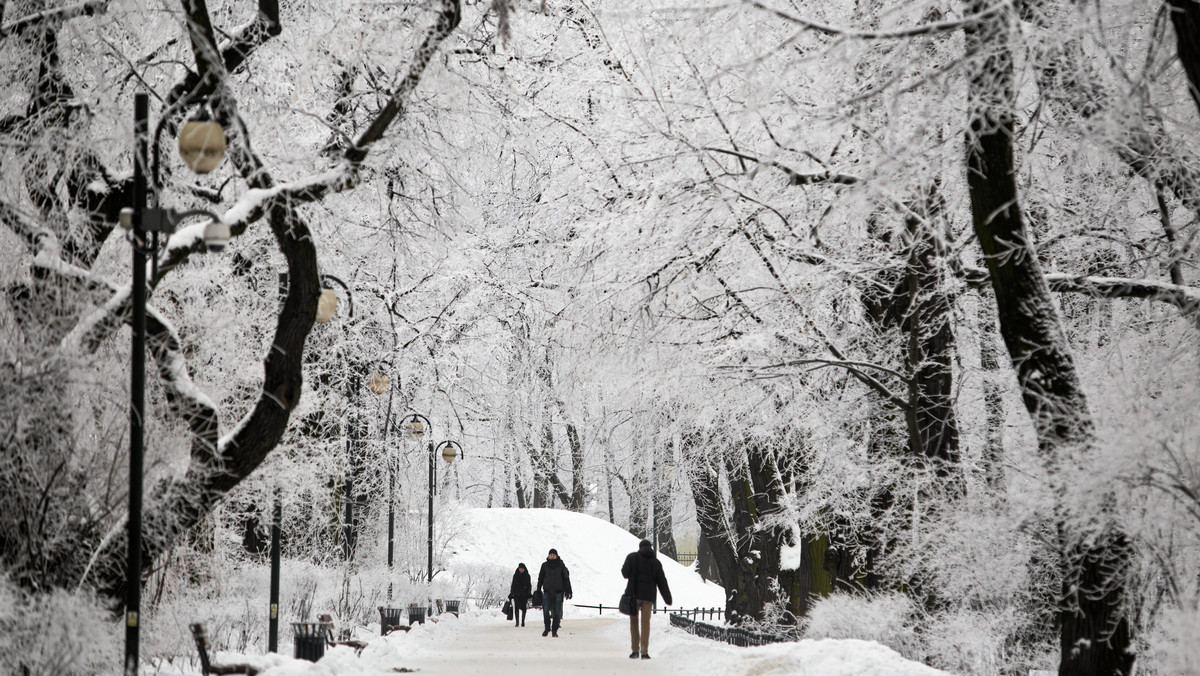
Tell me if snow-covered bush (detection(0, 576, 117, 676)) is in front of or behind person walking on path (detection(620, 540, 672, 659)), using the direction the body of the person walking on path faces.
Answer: behind

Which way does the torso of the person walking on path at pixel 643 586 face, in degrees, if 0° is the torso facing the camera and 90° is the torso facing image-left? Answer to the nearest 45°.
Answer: approximately 180°

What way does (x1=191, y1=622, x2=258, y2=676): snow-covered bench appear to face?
to the viewer's right

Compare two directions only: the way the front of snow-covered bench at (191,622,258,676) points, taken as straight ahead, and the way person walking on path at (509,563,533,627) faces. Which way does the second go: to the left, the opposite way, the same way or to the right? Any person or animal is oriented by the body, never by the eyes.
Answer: to the right

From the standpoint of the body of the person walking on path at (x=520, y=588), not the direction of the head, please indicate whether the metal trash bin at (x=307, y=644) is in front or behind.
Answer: in front

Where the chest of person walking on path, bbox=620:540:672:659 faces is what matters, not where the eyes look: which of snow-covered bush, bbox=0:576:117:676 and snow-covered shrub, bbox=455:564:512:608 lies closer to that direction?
the snow-covered shrub

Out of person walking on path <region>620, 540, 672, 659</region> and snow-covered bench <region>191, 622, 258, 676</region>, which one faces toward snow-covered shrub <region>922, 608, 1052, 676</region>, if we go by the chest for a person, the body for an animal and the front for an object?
the snow-covered bench

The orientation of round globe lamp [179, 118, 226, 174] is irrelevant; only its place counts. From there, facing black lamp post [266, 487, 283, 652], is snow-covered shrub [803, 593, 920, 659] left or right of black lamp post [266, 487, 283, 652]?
right

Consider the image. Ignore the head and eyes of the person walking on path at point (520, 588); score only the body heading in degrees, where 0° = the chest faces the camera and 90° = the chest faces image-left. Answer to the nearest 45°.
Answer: approximately 0°
